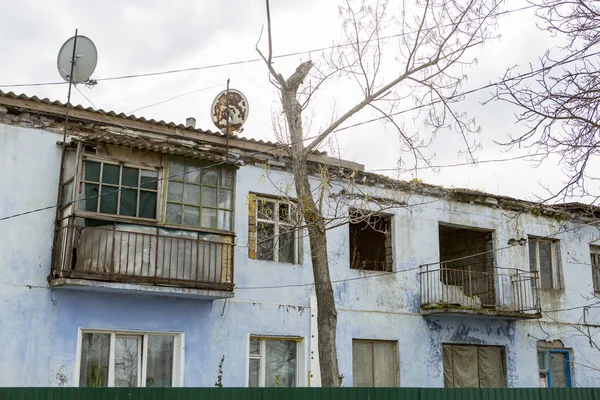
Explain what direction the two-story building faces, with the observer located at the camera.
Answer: facing the viewer and to the right of the viewer
